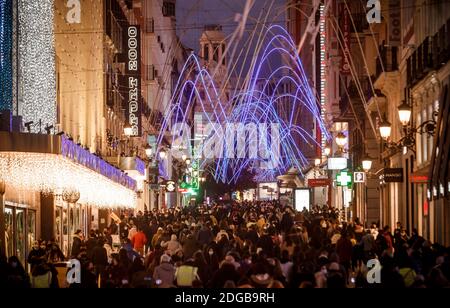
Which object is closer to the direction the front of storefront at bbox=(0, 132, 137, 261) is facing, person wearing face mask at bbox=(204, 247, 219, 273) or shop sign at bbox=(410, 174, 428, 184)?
the person wearing face mask

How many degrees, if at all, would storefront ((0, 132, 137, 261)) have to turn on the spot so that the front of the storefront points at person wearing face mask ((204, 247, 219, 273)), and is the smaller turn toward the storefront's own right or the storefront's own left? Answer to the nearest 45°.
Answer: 0° — it already faces them

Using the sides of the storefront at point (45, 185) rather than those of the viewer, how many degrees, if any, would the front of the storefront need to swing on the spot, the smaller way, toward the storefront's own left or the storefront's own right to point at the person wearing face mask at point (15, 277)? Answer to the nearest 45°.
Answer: approximately 45° to the storefront's own right

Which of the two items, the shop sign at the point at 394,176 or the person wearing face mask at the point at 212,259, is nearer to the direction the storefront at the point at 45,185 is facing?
the person wearing face mask

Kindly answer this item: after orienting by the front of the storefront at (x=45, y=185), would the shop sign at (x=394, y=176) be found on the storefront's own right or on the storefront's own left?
on the storefront's own left

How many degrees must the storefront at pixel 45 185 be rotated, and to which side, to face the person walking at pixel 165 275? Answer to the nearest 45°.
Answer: approximately 45° to its right

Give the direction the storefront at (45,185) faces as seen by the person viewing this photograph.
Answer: facing the viewer and to the right of the viewer
